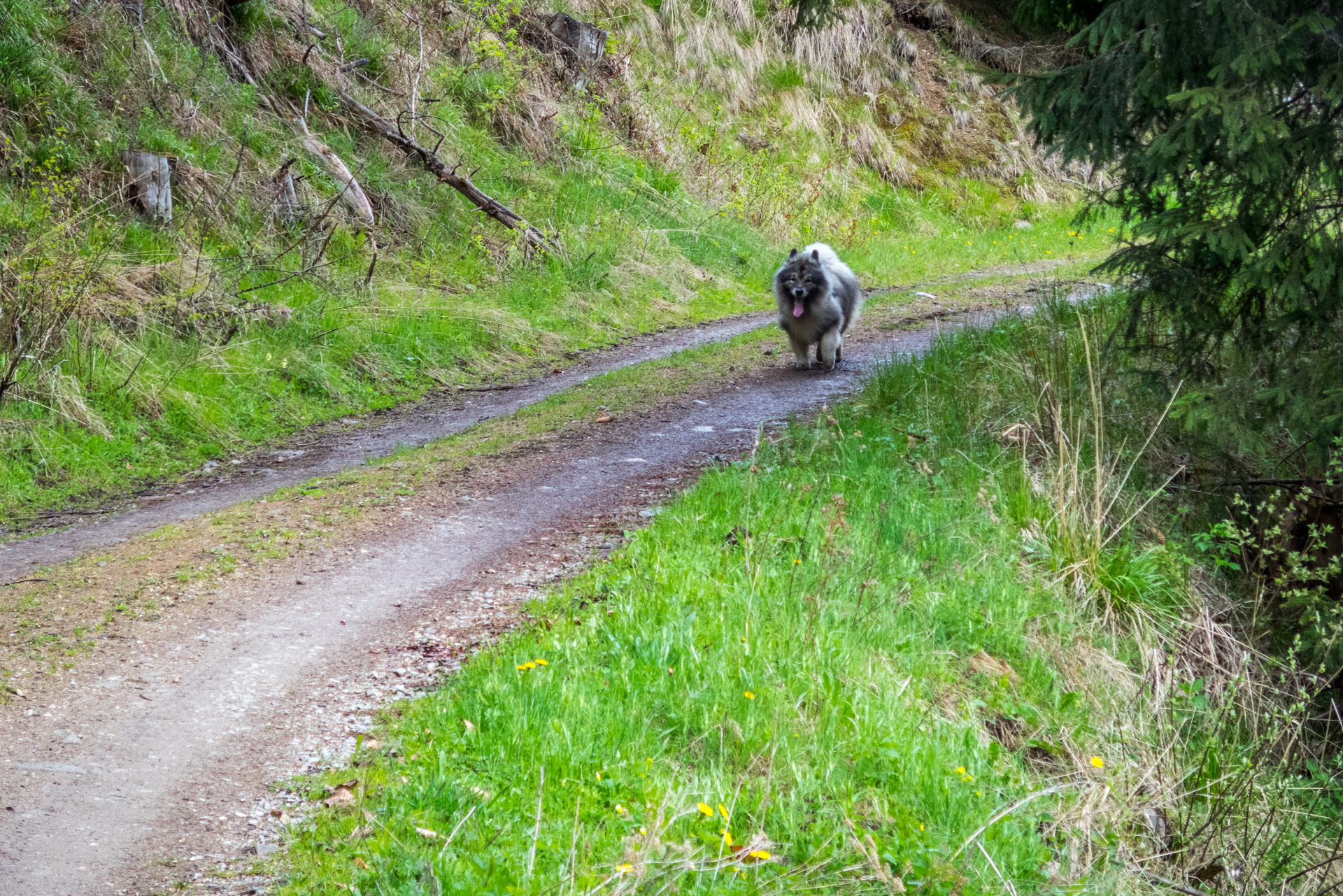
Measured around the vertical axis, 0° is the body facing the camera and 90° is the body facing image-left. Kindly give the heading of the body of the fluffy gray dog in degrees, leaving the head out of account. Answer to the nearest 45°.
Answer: approximately 45°

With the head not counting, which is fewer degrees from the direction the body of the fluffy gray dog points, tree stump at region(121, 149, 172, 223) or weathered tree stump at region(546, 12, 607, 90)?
the tree stump at region(121, 149, 172, 223)

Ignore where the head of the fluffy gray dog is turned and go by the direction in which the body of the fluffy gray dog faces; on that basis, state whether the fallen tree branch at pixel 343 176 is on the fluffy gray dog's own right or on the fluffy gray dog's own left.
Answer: on the fluffy gray dog's own right

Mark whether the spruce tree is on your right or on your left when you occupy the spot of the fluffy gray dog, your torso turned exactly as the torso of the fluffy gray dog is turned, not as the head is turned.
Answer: on your left

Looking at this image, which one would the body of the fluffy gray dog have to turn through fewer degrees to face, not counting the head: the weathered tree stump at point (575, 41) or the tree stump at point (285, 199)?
the tree stump at point (285, 199)

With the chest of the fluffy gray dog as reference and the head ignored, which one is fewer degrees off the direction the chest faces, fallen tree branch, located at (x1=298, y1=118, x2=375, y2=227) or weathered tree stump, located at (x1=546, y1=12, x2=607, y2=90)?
the fallen tree branch

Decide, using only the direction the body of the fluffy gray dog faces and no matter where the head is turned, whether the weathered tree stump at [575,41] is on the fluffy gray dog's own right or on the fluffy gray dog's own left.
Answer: on the fluffy gray dog's own right

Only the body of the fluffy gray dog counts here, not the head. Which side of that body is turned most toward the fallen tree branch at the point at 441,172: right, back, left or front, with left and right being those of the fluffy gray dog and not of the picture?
right
